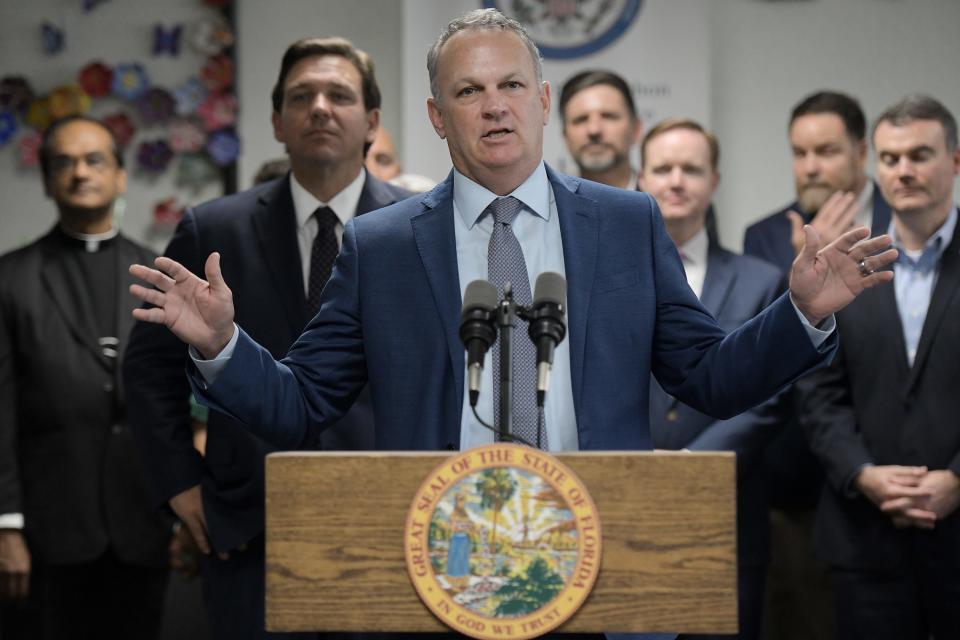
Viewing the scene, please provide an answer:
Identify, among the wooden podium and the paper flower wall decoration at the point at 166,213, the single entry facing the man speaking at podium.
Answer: the paper flower wall decoration

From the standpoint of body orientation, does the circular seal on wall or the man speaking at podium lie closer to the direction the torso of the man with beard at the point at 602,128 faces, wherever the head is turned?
the man speaking at podium

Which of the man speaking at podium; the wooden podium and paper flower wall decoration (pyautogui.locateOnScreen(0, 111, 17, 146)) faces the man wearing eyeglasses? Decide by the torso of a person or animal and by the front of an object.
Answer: the paper flower wall decoration

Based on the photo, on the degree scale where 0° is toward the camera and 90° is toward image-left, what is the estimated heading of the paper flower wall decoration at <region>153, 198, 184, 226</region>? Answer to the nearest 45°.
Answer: approximately 0°
